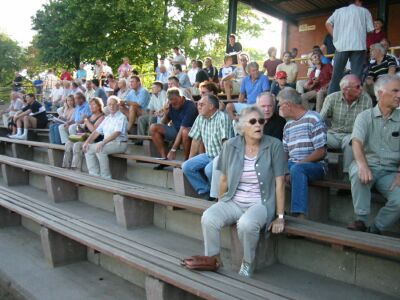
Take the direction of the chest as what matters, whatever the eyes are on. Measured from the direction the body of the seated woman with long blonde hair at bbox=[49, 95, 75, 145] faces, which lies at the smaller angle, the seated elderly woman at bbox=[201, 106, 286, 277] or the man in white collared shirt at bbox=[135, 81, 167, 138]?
the seated elderly woman

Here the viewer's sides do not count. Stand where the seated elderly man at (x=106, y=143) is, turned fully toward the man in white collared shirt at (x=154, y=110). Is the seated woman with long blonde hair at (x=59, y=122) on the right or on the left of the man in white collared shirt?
left

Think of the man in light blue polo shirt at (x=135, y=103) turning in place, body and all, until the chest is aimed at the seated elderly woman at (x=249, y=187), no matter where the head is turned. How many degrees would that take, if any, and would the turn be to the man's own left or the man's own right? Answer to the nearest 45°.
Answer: approximately 45° to the man's own left

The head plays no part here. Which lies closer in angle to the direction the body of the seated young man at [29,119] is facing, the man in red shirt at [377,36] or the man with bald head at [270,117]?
the man with bald head

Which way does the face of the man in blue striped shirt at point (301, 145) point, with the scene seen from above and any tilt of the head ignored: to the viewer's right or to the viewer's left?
to the viewer's left

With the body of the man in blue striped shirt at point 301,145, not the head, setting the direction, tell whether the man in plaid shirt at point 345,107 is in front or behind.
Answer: behind

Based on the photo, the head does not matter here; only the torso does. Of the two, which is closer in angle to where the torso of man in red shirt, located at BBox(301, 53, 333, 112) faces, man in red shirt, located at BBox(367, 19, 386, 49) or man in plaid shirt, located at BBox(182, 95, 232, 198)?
the man in plaid shirt
